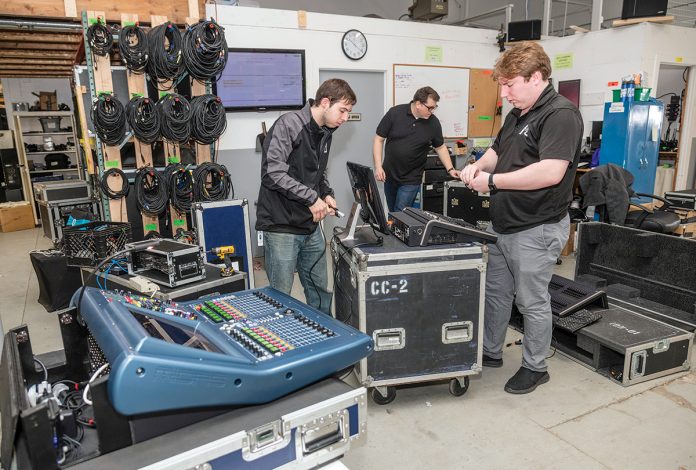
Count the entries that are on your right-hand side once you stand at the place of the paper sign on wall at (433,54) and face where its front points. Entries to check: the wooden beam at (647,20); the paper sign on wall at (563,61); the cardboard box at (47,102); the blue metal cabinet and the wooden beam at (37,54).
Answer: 2

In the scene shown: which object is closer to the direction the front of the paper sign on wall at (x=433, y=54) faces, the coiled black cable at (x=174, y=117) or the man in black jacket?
the man in black jacket

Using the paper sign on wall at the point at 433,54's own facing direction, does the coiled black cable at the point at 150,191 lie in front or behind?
in front

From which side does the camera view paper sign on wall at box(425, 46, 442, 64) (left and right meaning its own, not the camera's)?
front

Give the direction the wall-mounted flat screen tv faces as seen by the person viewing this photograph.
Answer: facing the viewer

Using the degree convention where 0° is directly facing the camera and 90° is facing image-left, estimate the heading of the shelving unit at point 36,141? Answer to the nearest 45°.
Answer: approximately 0°

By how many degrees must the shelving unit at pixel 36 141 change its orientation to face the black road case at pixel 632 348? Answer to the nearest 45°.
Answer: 0° — it already faces it

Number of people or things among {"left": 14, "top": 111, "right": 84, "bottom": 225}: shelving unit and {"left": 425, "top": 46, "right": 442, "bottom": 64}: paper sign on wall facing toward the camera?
2

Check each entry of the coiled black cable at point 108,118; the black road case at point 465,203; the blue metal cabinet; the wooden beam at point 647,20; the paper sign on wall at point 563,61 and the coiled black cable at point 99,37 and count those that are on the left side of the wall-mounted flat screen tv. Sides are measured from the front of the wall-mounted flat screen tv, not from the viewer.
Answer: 4

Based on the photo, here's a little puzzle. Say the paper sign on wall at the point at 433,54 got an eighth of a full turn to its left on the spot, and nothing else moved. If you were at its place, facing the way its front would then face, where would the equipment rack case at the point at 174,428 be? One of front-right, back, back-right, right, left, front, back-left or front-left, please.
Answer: front-right

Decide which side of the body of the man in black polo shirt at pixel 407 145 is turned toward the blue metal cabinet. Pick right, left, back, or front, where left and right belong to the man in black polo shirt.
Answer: left

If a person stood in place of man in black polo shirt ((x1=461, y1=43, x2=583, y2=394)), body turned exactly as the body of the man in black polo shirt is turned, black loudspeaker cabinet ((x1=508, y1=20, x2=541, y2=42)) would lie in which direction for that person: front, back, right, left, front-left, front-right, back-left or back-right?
back-right
